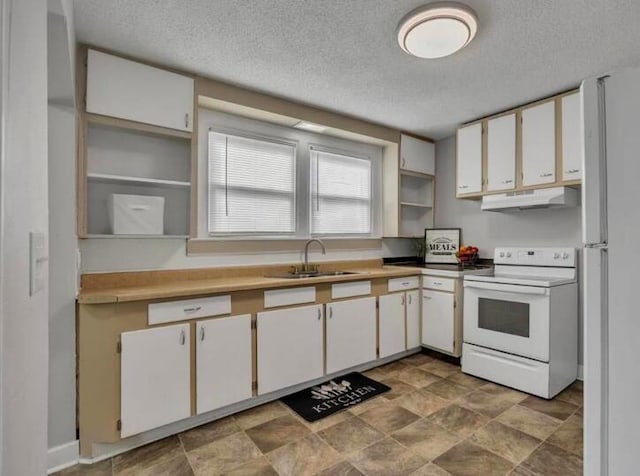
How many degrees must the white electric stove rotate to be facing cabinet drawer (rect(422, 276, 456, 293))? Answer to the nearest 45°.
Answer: approximately 45° to its right

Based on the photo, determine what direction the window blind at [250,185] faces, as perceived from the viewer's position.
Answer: facing the viewer and to the right of the viewer

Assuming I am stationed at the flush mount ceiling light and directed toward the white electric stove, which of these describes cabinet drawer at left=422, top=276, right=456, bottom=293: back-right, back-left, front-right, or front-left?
front-left

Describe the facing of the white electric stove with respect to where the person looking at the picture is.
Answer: facing the viewer and to the left of the viewer

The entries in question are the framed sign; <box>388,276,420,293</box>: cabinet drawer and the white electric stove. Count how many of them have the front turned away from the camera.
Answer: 0

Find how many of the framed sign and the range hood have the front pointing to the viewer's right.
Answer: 0

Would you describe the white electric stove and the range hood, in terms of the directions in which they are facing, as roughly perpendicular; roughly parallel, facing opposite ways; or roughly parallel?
roughly parallel

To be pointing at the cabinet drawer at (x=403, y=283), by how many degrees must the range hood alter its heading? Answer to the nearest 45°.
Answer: approximately 45° to its right

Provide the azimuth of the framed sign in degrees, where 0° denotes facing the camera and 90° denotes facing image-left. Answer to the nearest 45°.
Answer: approximately 0°

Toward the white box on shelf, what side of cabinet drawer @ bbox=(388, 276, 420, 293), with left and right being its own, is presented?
right

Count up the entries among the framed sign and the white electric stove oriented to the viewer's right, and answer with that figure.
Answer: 0

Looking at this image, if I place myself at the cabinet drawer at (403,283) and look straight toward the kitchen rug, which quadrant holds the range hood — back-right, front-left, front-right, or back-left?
back-left

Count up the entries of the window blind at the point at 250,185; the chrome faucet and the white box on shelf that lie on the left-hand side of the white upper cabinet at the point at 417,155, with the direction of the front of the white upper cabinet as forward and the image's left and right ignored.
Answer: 0

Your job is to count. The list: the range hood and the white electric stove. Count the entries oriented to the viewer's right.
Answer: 0

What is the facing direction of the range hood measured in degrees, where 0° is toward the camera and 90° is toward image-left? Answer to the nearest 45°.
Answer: approximately 45°
